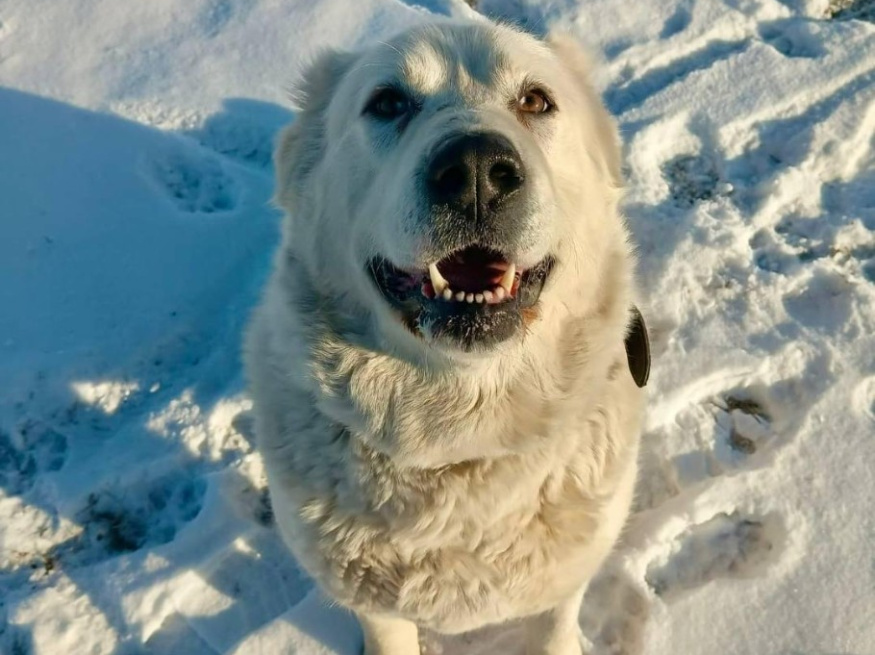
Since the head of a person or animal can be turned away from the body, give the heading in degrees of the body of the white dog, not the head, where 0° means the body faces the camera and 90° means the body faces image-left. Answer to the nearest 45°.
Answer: approximately 0°
